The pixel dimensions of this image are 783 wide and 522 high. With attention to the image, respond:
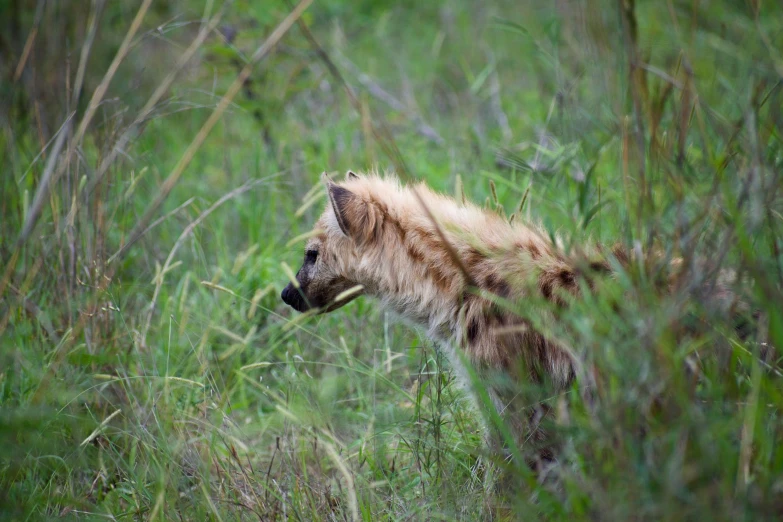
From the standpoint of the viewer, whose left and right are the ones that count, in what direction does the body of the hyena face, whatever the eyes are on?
facing to the left of the viewer
